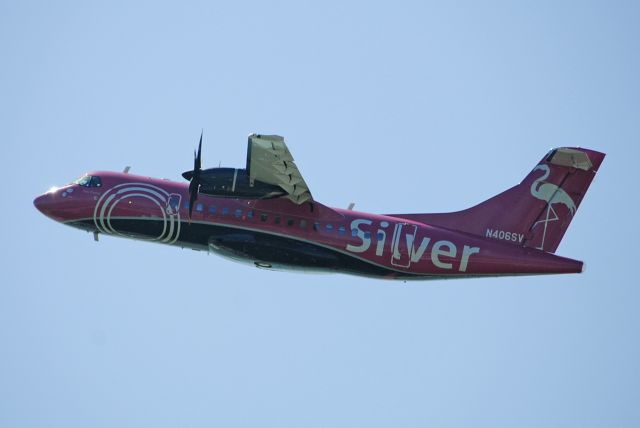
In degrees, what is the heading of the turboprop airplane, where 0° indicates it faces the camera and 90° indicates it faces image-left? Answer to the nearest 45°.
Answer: approximately 90°
